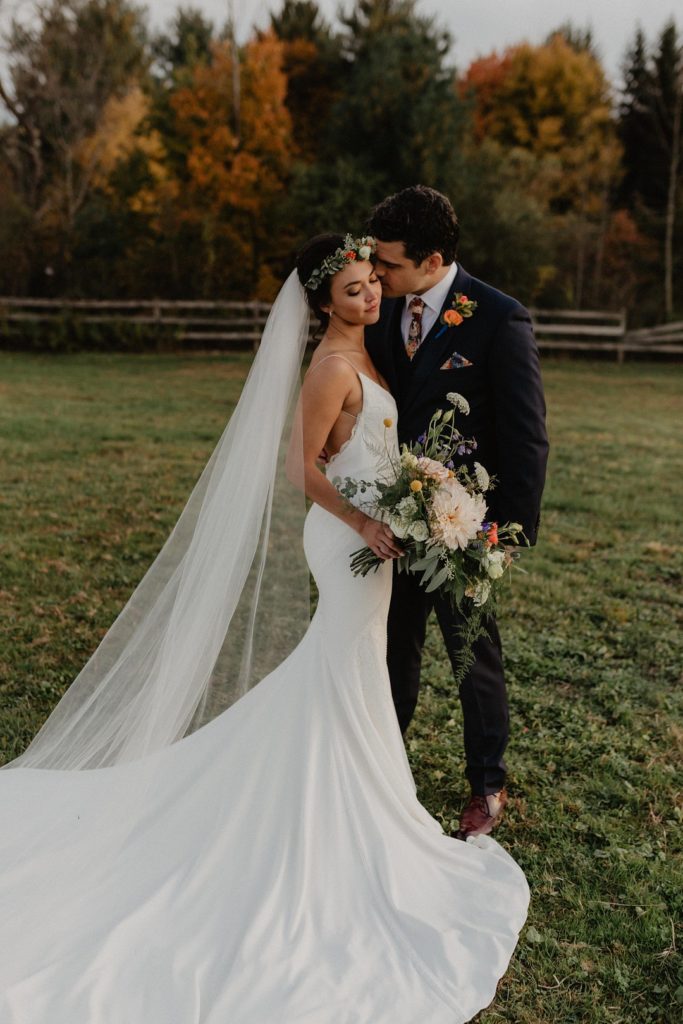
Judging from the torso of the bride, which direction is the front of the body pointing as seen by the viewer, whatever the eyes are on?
to the viewer's right

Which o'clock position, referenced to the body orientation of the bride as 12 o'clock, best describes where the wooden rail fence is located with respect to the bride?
The wooden rail fence is roughly at 9 o'clock from the bride.

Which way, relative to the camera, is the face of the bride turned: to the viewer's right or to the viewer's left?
to the viewer's right

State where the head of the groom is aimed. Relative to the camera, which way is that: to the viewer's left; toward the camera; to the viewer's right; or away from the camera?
to the viewer's left

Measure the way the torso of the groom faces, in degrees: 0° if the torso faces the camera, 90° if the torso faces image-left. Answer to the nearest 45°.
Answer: approximately 45°

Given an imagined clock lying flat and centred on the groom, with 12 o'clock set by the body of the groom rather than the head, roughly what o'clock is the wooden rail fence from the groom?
The wooden rail fence is roughly at 4 o'clock from the groom.
